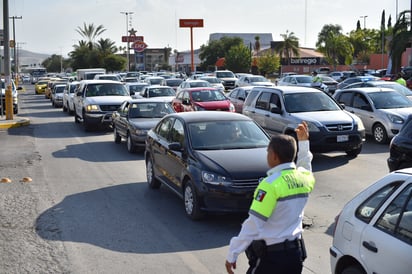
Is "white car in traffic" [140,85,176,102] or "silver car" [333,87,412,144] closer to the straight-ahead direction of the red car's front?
the silver car

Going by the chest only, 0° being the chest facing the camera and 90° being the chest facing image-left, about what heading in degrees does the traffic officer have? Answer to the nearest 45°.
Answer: approximately 135°

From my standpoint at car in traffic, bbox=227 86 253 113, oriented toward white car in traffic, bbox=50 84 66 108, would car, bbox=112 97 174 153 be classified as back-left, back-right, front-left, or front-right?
back-left

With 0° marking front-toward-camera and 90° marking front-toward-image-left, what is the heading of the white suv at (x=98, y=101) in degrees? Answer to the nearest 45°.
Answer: approximately 315°

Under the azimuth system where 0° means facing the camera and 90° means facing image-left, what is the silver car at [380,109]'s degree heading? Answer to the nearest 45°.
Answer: approximately 315°

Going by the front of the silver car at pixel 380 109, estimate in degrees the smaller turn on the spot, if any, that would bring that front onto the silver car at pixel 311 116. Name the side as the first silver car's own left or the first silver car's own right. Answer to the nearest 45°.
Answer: approximately 90° to the first silver car's own right

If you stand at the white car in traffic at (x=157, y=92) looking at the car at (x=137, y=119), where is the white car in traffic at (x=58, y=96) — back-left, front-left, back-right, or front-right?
back-right

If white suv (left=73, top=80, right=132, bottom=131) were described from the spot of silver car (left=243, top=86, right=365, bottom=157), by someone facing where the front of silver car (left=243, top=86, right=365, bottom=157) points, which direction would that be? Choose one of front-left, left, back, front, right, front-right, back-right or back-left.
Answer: back
